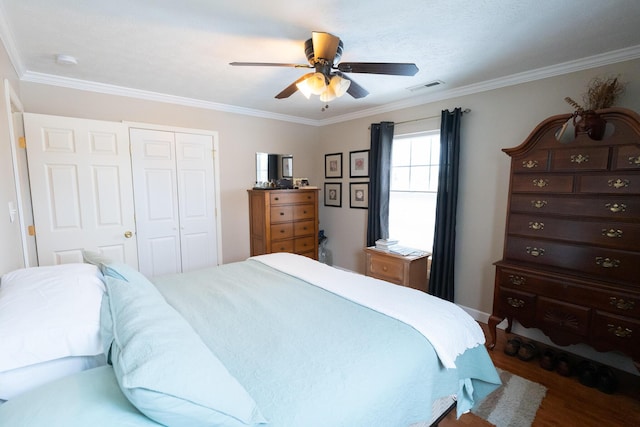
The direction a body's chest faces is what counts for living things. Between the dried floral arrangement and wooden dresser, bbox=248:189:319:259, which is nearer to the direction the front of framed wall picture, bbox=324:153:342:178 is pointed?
the wooden dresser

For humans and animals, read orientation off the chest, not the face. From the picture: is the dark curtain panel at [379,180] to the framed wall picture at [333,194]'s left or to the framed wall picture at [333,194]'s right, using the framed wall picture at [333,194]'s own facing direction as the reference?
on its left

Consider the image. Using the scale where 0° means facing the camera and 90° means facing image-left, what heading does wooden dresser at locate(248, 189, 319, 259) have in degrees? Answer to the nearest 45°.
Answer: approximately 315°

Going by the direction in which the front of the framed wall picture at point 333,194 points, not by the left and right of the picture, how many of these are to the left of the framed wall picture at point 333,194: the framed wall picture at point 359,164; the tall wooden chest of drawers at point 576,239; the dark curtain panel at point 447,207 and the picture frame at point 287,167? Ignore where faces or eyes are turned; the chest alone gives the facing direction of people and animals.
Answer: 3

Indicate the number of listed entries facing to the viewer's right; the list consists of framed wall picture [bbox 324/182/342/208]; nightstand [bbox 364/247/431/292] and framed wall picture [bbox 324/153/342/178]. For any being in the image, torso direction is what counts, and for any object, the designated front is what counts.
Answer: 0

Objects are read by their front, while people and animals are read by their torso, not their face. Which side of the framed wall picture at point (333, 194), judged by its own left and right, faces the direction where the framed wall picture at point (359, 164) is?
left

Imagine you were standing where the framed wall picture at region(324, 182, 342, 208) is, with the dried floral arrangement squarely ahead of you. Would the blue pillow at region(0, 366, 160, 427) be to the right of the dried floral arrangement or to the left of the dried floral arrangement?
right

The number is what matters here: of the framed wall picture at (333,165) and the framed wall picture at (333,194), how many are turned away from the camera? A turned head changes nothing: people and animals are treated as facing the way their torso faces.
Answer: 0

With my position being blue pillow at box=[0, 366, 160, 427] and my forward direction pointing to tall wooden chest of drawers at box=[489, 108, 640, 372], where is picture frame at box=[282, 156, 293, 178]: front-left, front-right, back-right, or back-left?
front-left

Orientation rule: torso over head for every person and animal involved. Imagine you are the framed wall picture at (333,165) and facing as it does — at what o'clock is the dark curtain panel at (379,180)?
The dark curtain panel is roughly at 9 o'clock from the framed wall picture.

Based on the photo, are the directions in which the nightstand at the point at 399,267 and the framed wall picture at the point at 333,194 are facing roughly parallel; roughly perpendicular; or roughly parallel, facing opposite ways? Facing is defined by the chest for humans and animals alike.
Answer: roughly parallel

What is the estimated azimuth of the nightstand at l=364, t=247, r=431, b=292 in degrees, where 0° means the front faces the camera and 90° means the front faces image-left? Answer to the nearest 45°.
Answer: approximately 45°

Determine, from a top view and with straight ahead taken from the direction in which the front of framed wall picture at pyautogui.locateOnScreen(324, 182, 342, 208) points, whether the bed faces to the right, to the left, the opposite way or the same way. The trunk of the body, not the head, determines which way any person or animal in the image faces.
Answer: the opposite way

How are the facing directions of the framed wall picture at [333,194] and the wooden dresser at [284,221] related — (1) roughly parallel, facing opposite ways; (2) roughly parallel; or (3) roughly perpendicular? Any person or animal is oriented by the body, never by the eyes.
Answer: roughly perpendicular

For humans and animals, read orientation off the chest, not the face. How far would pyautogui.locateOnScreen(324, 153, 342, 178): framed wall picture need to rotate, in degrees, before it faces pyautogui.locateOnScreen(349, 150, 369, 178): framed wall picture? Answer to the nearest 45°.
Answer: approximately 90° to its left

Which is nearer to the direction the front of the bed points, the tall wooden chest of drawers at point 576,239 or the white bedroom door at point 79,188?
the tall wooden chest of drawers

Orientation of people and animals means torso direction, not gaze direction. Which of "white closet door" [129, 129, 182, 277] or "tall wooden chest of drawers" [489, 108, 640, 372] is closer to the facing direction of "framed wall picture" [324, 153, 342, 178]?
the white closet door

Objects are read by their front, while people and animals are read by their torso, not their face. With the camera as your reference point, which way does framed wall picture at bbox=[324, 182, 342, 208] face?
facing the viewer and to the left of the viewer

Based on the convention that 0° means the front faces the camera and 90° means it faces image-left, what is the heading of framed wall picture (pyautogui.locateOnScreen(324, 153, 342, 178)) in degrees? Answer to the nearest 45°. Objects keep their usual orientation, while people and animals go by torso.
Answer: approximately 45°
